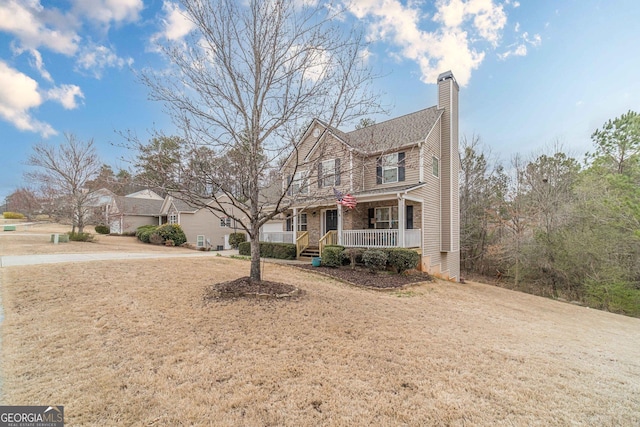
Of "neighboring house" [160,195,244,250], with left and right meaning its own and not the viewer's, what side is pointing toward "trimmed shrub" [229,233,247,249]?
left

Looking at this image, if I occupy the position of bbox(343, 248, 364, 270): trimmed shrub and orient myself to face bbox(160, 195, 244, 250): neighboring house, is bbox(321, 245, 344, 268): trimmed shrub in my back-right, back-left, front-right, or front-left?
front-left

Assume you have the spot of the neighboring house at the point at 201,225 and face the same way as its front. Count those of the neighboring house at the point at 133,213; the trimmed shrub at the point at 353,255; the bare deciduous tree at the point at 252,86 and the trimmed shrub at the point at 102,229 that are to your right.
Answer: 2

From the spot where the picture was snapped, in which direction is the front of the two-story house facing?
facing the viewer and to the left of the viewer

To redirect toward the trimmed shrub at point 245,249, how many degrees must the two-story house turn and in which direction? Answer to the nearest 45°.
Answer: approximately 45° to its right

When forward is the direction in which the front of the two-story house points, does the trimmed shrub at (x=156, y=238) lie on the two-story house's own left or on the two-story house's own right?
on the two-story house's own right

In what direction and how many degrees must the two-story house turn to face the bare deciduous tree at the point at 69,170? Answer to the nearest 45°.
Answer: approximately 45° to its right

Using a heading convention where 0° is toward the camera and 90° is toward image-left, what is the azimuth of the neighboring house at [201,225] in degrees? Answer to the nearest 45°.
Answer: approximately 45°

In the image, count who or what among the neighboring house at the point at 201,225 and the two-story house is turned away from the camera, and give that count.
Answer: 0

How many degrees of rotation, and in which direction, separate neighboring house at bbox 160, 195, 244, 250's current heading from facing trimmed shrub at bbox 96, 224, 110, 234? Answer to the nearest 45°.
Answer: approximately 90° to its right
